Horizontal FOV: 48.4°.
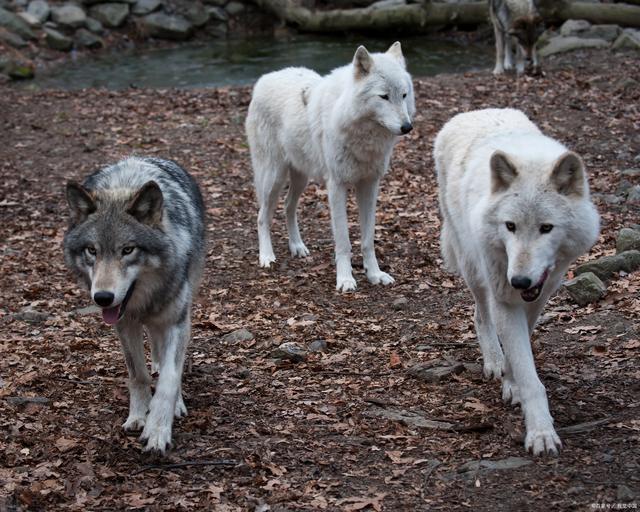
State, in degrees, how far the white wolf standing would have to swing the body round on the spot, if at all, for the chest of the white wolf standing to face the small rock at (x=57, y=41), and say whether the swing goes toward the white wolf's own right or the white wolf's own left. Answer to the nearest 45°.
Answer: approximately 180°

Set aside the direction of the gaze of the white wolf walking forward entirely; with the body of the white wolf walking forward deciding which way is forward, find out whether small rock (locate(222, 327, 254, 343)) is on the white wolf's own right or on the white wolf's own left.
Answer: on the white wolf's own right

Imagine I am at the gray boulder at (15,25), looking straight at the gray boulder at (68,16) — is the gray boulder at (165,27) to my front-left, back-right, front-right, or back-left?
front-right

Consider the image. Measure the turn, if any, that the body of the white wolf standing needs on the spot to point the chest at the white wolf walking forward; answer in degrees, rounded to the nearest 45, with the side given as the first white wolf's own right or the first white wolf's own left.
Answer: approximately 45° to the first white wolf's own right

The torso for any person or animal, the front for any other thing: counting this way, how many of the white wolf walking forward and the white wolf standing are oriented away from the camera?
0

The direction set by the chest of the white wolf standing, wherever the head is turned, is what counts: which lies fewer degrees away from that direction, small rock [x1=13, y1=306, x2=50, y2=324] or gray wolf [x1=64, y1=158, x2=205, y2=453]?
the gray wolf

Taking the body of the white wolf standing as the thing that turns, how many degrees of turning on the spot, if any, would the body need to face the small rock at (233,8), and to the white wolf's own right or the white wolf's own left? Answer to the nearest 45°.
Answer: approximately 135° to the white wolf's own left

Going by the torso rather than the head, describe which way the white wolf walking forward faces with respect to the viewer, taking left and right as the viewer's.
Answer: facing the viewer

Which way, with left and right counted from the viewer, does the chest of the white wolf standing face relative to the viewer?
facing the viewer and to the right of the viewer

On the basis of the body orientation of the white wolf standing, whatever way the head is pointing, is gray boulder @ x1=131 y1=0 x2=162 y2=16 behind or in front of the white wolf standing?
behind

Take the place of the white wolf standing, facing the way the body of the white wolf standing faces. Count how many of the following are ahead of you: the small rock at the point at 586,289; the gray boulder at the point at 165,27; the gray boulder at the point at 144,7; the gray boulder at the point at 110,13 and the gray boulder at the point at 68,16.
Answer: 1

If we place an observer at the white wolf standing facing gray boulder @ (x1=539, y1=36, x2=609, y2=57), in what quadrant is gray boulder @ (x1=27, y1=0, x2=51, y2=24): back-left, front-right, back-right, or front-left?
front-left
